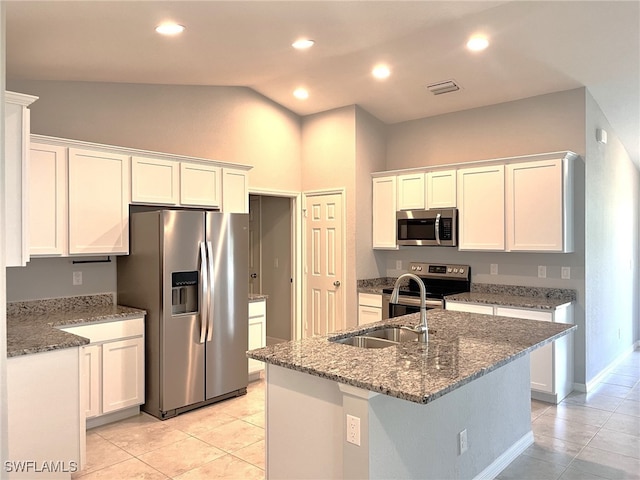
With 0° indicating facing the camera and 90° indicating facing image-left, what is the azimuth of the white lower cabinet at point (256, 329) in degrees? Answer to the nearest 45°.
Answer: approximately 315°

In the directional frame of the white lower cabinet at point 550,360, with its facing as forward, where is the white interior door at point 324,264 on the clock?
The white interior door is roughly at 2 o'clock from the white lower cabinet.

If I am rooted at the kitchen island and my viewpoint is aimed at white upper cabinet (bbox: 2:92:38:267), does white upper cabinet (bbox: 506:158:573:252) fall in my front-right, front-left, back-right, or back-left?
back-right

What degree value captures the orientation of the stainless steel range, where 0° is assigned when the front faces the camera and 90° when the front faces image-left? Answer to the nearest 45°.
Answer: approximately 45°

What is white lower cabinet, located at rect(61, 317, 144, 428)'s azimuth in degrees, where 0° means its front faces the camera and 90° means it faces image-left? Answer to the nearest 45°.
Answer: approximately 315°

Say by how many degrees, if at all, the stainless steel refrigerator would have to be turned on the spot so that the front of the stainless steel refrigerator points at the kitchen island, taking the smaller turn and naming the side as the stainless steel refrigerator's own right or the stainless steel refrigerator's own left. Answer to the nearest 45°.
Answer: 0° — it already faces it

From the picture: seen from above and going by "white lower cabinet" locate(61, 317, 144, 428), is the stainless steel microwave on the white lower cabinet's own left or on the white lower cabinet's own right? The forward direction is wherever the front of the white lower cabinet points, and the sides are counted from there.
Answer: on the white lower cabinet's own left
